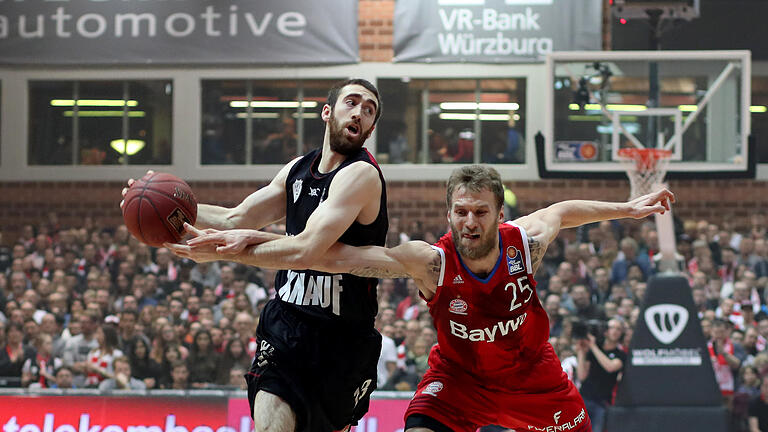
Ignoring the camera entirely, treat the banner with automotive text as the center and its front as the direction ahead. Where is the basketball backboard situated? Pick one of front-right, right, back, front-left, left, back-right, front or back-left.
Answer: front-left

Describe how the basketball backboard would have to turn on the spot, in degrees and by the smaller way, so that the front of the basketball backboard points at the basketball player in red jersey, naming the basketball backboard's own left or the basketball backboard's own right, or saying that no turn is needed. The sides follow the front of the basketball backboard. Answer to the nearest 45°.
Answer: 0° — it already faces them

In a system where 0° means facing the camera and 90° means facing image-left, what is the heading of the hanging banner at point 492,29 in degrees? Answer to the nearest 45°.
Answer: approximately 0°

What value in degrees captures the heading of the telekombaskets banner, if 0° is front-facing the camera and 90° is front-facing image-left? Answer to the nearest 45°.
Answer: approximately 0°

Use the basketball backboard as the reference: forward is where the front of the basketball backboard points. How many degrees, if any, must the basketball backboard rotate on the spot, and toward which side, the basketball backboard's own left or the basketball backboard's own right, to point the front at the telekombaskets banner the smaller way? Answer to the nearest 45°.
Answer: approximately 45° to the basketball backboard's own right

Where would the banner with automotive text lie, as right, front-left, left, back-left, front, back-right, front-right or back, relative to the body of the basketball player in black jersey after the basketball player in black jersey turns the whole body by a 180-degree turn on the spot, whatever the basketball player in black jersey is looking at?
front-left

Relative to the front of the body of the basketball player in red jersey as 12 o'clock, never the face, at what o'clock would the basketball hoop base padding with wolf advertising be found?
The basketball hoop base padding with wolf advertising is roughly at 7 o'clock from the basketball player in red jersey.
